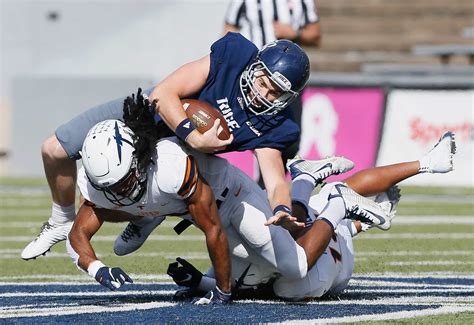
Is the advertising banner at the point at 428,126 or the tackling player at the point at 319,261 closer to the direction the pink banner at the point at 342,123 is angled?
the tackling player

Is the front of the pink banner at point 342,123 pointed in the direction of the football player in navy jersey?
yes

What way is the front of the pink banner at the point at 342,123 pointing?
toward the camera

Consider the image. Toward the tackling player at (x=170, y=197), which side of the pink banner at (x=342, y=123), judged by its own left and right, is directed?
front

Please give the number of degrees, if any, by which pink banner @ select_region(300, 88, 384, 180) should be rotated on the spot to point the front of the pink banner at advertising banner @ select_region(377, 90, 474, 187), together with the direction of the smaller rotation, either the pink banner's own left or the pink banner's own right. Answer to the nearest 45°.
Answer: approximately 90° to the pink banner's own left

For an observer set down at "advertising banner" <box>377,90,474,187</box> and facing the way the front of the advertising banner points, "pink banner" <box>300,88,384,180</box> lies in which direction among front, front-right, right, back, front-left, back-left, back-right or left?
right

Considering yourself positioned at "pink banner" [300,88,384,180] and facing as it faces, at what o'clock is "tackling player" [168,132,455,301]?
The tackling player is roughly at 12 o'clock from the pink banner.

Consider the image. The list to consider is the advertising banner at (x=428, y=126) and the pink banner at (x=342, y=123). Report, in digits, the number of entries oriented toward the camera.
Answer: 2

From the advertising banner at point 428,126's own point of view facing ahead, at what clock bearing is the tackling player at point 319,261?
The tackling player is roughly at 12 o'clock from the advertising banner.

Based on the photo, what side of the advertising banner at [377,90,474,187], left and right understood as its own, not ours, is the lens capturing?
front

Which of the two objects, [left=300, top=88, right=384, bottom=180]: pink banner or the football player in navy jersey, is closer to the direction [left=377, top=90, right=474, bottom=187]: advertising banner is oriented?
the football player in navy jersey
